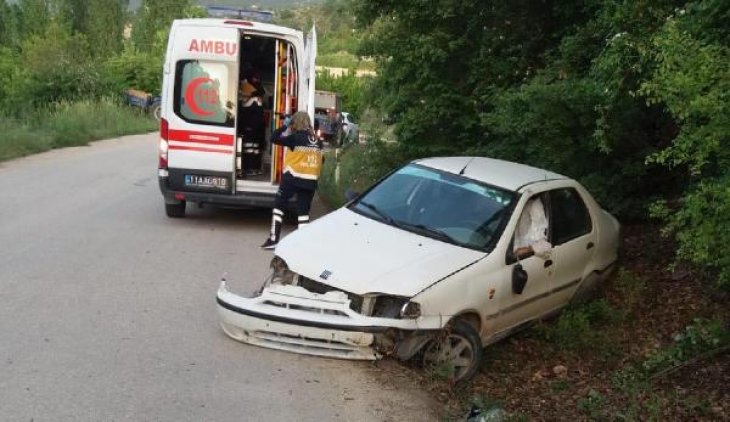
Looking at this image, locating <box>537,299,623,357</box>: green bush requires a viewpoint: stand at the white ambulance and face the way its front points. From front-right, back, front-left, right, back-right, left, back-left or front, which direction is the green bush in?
back-right

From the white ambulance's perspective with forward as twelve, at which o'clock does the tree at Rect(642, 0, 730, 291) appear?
The tree is roughly at 5 o'clock from the white ambulance.

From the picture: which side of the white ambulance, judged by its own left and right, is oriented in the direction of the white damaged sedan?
back

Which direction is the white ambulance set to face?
away from the camera

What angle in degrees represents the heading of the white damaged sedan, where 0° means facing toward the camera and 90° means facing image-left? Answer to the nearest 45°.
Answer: approximately 45°

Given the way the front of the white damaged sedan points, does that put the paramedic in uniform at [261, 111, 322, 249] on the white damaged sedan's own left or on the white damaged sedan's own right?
on the white damaged sedan's own right
